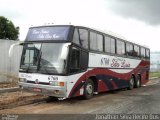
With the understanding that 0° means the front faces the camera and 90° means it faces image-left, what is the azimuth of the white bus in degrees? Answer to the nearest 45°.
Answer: approximately 45°

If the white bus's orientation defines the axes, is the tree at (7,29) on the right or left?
on its right
